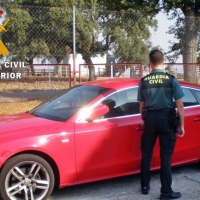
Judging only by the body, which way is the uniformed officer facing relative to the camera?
away from the camera

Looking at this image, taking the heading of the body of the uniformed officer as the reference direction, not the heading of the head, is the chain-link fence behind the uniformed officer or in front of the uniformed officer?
in front

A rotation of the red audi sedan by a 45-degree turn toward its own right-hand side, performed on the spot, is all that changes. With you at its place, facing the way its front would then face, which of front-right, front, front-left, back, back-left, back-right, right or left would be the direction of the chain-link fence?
right

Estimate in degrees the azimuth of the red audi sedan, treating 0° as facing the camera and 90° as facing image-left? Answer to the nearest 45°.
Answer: approximately 45°

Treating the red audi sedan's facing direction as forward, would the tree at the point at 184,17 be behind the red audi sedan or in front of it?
behind

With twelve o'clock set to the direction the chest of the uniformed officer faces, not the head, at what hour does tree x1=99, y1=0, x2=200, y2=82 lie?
The tree is roughly at 12 o'clock from the uniformed officer.
